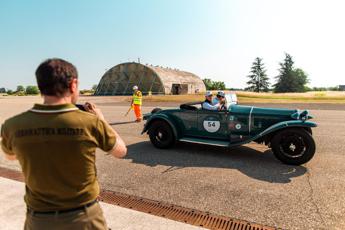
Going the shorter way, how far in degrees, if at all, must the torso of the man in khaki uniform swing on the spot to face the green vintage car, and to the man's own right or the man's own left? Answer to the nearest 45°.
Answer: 0° — they already face it

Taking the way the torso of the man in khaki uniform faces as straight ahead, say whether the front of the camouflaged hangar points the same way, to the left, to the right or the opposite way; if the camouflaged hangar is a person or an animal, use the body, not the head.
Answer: the opposite way

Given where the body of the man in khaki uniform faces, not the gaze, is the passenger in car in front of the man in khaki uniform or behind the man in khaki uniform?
in front

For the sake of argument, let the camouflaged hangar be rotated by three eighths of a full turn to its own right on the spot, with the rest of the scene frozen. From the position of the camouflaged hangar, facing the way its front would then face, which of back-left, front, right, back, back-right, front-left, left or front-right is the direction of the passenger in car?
back

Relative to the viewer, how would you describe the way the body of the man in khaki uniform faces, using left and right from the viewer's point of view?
facing away from the viewer and to the right of the viewer

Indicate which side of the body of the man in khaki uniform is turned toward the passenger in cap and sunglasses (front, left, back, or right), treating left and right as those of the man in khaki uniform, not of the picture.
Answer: front

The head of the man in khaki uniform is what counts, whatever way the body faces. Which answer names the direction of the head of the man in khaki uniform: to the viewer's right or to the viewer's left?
to the viewer's right
